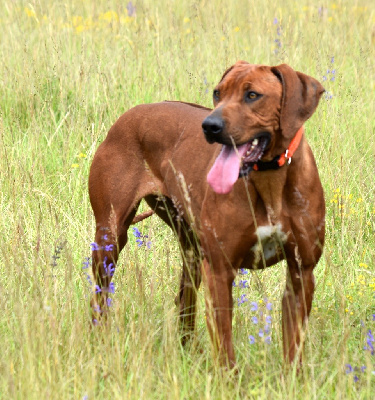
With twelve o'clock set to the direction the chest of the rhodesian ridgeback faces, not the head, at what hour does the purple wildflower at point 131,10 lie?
The purple wildflower is roughly at 7 o'clock from the rhodesian ridgeback.

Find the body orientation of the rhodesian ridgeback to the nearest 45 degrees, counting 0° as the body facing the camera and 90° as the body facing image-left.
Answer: approximately 315°
